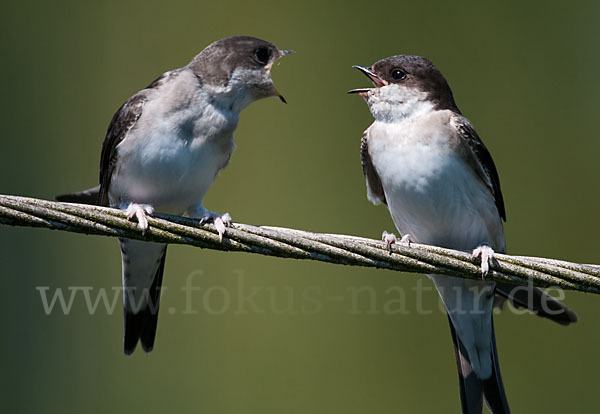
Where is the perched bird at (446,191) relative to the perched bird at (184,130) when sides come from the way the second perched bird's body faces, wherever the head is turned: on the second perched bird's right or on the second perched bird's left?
on the second perched bird's left

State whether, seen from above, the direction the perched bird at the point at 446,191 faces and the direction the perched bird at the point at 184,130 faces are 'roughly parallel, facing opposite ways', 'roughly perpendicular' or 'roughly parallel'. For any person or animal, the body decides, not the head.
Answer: roughly perpendicular

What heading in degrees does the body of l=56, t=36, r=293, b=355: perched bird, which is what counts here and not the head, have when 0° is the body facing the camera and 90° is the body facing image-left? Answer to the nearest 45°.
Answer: approximately 315°

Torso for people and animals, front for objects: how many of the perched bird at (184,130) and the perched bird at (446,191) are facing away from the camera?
0

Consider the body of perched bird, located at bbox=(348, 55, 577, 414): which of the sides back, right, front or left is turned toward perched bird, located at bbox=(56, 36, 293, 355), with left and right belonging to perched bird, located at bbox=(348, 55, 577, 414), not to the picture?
right

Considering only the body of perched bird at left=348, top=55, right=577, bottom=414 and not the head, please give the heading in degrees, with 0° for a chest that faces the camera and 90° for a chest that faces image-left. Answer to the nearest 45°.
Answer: approximately 45°
